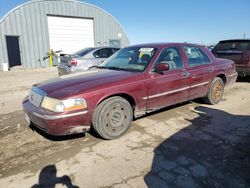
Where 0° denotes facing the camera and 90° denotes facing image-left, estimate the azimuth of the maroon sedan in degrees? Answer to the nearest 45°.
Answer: approximately 45°

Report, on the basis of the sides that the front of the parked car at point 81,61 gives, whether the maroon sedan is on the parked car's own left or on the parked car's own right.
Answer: on the parked car's own right

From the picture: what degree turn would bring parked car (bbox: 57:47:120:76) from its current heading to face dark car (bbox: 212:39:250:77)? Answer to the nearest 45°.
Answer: approximately 45° to its right

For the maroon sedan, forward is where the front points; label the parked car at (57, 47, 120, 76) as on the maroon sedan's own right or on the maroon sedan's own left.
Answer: on the maroon sedan's own right

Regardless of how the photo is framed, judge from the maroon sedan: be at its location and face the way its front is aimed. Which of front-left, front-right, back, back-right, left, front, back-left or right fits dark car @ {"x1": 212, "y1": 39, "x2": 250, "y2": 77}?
back

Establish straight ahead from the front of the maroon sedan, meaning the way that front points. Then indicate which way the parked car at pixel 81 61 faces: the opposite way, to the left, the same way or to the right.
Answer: the opposite way

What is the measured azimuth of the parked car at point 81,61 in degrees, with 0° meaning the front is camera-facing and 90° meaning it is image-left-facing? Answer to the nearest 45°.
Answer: approximately 225°
